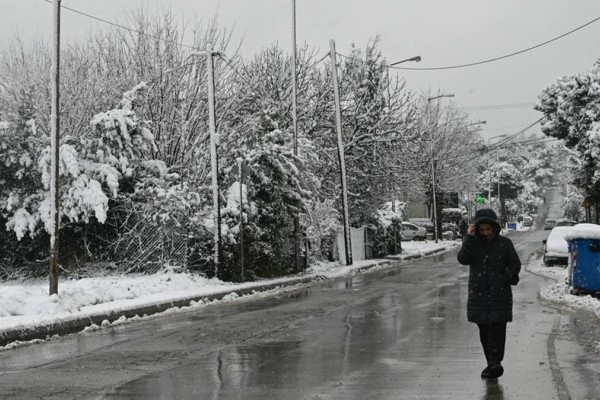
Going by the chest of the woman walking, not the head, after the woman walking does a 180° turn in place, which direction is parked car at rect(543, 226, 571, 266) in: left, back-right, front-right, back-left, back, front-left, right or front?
front

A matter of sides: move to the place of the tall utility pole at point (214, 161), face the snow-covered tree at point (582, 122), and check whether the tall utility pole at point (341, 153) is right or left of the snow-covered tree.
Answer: left

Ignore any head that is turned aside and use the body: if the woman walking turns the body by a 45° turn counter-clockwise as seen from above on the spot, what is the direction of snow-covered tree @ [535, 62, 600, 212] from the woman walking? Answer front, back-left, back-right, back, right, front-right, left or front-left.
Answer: back-left

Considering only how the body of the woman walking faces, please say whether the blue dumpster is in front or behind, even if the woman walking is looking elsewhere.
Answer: behind

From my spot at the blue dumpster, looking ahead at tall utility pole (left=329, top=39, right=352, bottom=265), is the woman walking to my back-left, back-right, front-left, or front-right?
back-left

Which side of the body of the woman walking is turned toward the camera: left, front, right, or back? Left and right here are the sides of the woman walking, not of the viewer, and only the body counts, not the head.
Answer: front

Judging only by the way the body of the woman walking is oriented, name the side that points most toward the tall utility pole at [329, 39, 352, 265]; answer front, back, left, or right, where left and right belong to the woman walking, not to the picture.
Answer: back
